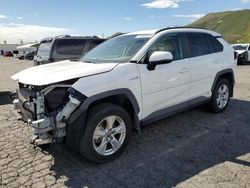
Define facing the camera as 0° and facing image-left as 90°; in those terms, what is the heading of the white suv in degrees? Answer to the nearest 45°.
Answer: approximately 45°

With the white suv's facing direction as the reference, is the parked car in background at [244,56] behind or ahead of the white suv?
behind

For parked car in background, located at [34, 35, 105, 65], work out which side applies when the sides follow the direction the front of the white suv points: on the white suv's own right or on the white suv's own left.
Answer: on the white suv's own right
